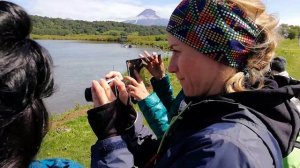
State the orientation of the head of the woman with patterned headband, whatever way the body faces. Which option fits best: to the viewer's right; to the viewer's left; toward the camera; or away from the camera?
to the viewer's left

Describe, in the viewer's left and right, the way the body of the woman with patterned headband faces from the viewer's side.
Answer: facing to the left of the viewer
